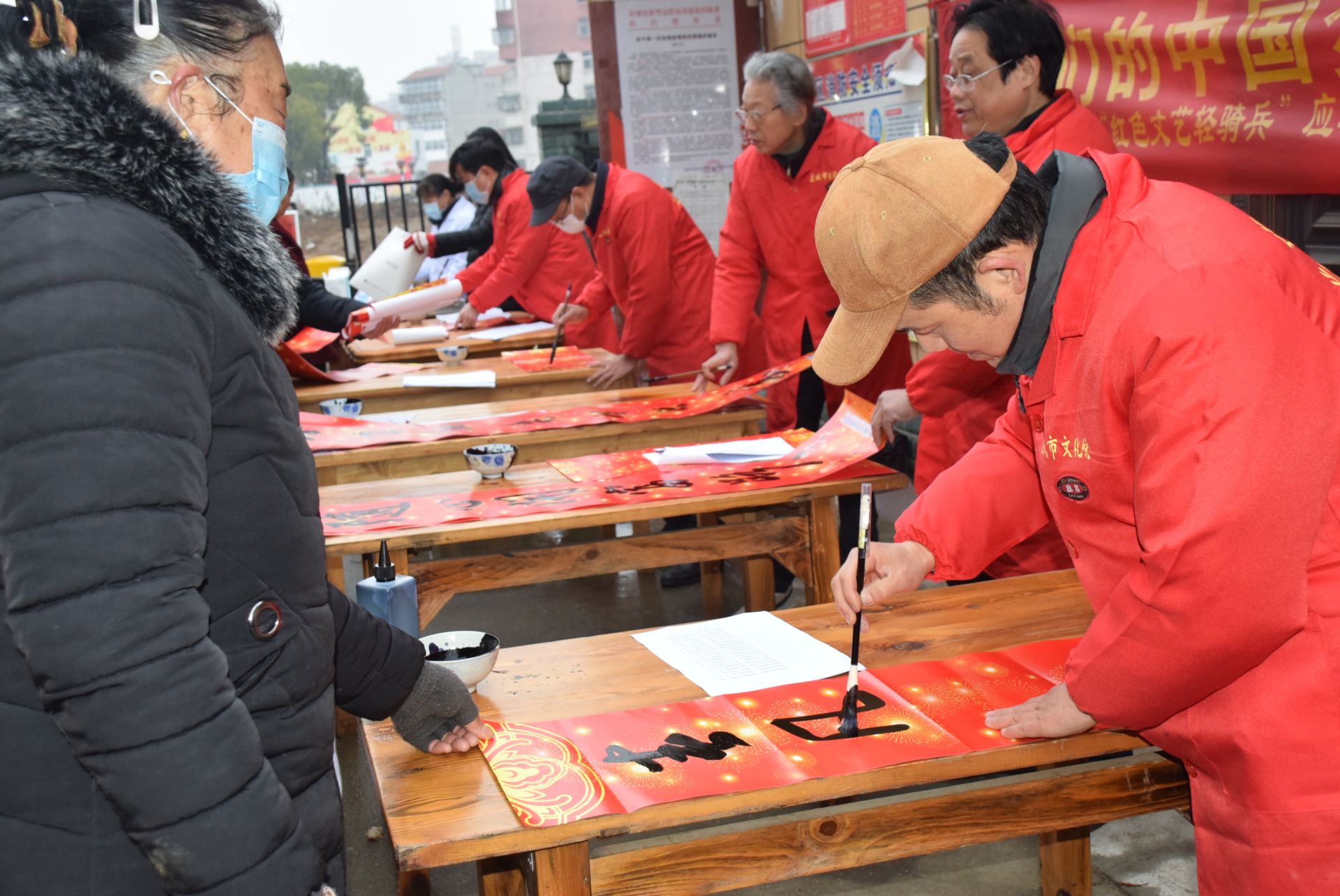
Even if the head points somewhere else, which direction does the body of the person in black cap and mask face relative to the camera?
to the viewer's left

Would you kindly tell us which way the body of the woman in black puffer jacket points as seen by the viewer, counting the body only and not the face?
to the viewer's right

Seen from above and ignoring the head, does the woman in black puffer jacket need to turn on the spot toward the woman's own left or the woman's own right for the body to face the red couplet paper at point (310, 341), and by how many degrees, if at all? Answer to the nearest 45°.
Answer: approximately 90° to the woman's own left

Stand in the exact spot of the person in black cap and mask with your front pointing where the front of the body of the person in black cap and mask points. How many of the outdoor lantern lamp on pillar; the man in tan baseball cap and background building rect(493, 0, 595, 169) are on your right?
2

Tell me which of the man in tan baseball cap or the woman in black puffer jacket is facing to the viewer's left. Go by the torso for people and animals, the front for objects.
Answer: the man in tan baseball cap

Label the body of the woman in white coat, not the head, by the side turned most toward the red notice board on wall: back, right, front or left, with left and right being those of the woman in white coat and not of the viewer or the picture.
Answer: left

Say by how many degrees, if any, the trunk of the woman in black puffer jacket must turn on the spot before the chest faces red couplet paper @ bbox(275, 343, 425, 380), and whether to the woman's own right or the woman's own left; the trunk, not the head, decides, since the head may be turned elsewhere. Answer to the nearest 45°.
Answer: approximately 90° to the woman's own left

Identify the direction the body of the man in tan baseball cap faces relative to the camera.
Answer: to the viewer's left

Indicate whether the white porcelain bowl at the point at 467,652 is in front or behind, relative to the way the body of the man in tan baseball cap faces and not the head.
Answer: in front

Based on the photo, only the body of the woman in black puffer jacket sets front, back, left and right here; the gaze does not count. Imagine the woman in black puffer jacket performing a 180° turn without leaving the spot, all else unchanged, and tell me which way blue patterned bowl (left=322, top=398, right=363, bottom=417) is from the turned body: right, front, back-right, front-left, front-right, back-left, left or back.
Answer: right

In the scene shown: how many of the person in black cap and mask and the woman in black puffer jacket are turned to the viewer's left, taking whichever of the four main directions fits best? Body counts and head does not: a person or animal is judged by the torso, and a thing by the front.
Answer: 1

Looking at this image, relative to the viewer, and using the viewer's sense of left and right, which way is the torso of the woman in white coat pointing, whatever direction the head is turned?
facing the viewer and to the left of the viewer

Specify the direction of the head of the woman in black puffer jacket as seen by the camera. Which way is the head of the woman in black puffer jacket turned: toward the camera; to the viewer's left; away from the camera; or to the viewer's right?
to the viewer's right

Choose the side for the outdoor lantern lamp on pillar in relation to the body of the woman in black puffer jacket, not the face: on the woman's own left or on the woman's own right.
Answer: on the woman's own left

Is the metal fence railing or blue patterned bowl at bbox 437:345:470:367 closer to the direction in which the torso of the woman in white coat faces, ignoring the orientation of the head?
the blue patterned bowl

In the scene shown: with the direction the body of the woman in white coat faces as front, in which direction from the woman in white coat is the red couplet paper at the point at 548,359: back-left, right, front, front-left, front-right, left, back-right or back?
front-left

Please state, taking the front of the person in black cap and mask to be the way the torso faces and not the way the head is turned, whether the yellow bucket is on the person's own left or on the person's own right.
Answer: on the person's own right
